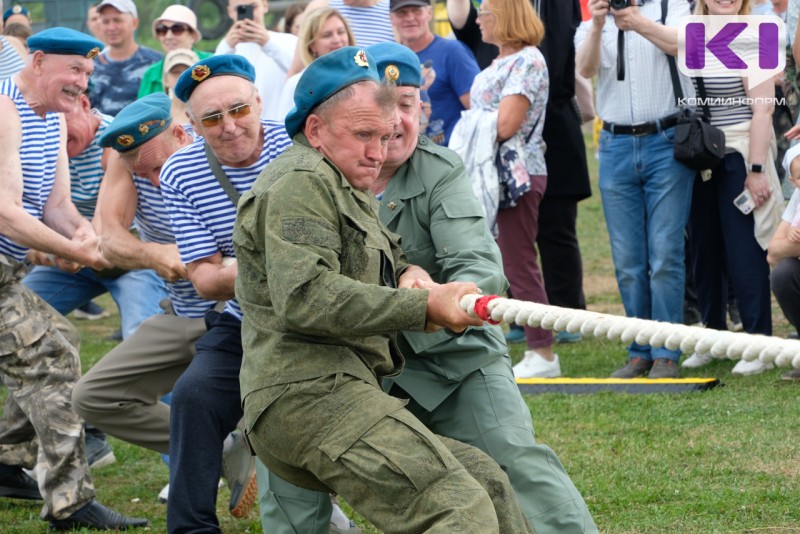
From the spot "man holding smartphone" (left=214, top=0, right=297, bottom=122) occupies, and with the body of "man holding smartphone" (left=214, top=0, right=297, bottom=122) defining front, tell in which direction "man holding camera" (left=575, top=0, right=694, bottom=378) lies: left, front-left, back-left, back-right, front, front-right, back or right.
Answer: front-left

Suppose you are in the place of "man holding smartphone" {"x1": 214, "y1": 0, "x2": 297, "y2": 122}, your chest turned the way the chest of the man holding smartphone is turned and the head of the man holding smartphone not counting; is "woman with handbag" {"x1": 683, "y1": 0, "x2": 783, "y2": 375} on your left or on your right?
on your left

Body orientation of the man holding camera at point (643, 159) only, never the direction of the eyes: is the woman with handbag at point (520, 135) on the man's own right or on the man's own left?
on the man's own right

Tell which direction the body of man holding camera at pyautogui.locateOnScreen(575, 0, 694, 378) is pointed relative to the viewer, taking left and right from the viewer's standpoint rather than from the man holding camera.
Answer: facing the viewer

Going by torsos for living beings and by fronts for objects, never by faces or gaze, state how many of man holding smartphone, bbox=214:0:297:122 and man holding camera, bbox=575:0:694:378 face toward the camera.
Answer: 2

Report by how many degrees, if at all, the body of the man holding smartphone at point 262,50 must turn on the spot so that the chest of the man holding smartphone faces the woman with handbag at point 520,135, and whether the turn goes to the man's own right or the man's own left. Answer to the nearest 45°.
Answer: approximately 45° to the man's own left

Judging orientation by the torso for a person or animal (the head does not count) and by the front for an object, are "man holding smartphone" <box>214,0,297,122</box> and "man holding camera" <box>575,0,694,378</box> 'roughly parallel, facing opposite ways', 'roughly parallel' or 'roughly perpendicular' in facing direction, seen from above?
roughly parallel

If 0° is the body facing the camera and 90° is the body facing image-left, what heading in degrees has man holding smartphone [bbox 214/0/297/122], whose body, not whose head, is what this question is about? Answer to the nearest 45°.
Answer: approximately 0°

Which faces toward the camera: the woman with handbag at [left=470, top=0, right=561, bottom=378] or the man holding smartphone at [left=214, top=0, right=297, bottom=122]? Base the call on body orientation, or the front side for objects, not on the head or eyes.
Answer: the man holding smartphone
